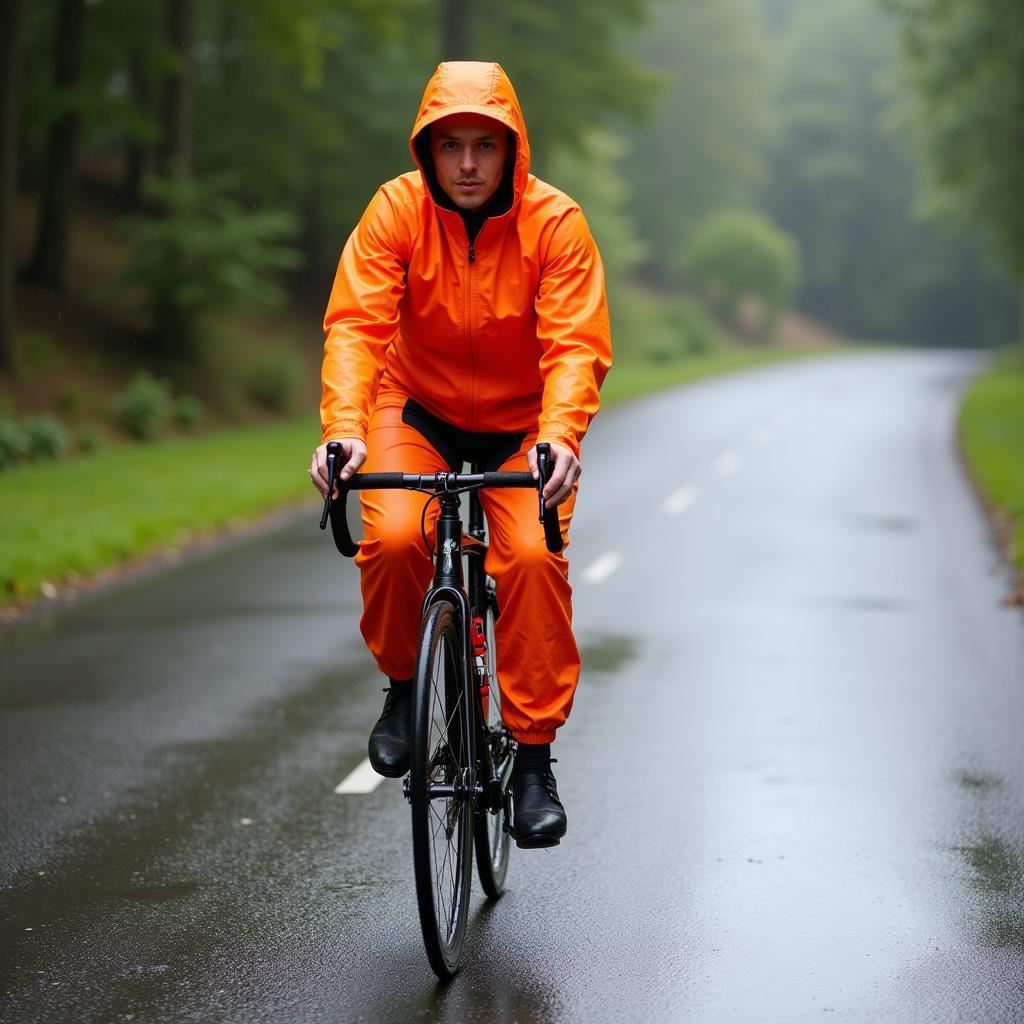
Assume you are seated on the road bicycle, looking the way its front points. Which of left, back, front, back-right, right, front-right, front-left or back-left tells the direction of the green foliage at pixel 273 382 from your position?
back

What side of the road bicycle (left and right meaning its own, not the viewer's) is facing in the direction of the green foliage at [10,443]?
back

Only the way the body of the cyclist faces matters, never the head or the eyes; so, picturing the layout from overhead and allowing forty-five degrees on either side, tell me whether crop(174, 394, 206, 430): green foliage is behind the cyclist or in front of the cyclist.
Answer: behind

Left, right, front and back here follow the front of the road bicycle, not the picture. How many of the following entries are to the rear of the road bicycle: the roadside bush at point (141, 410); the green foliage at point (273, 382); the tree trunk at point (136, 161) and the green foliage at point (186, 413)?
4

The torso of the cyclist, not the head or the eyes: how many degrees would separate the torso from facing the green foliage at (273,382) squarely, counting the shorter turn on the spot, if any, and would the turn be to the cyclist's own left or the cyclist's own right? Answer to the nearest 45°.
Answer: approximately 180°

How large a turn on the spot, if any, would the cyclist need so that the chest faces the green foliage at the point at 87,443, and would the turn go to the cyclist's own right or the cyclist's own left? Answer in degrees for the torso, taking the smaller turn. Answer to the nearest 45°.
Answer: approximately 180°

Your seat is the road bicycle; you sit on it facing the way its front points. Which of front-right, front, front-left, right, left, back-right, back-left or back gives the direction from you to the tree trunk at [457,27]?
back

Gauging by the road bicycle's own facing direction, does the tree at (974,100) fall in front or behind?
behind

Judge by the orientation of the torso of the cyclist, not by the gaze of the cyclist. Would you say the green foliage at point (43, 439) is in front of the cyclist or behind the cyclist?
behind
